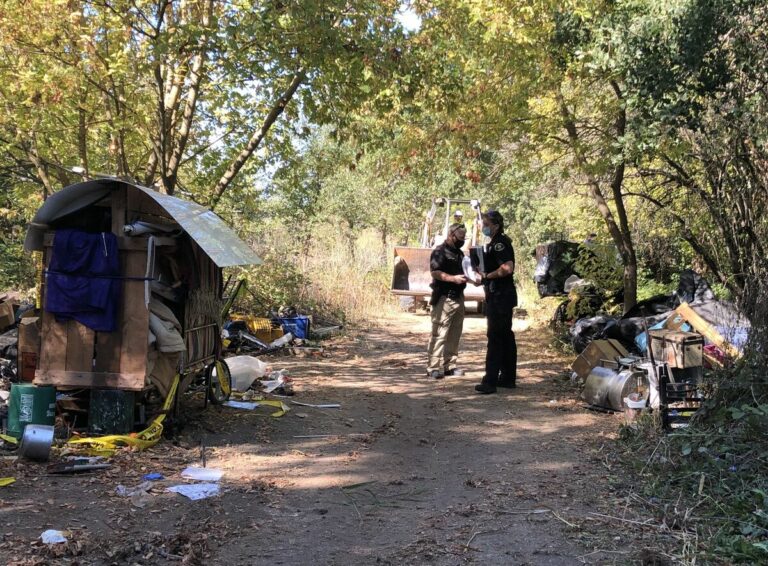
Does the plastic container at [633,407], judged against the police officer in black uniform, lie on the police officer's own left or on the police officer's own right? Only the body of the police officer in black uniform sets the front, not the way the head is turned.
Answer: on the police officer's own left

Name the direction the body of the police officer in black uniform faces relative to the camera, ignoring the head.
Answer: to the viewer's left

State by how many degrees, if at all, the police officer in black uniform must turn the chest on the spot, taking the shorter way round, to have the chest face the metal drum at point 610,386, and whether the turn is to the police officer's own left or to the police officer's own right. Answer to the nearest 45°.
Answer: approximately 135° to the police officer's own left

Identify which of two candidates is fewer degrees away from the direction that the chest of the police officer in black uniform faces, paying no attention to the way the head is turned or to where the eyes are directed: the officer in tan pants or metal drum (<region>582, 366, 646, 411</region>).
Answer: the officer in tan pants

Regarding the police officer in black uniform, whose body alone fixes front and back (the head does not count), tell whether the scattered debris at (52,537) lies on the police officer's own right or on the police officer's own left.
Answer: on the police officer's own left

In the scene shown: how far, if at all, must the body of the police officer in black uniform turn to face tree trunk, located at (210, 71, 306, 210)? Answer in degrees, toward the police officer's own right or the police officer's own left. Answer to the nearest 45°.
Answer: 0° — they already face it

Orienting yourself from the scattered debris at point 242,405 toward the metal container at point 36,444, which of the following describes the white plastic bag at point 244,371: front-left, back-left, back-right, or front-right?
back-right

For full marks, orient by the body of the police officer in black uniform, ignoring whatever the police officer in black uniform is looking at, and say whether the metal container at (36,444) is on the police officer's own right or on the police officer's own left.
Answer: on the police officer's own left

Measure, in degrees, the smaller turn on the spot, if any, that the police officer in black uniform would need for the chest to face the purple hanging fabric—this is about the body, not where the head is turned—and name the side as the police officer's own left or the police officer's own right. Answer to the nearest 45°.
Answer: approximately 45° to the police officer's own left

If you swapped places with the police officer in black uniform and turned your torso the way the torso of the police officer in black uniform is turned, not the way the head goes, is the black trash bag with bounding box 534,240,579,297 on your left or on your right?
on your right

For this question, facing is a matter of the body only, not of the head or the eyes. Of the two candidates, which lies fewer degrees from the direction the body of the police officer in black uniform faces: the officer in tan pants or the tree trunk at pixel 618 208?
the officer in tan pants

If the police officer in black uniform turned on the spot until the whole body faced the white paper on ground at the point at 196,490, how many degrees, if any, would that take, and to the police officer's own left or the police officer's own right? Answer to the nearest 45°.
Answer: approximately 45° to the police officer's own left

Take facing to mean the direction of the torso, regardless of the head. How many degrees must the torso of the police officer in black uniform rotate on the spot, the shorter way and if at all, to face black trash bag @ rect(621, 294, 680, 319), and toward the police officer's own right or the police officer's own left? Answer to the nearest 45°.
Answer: approximately 135° to the police officer's own right
